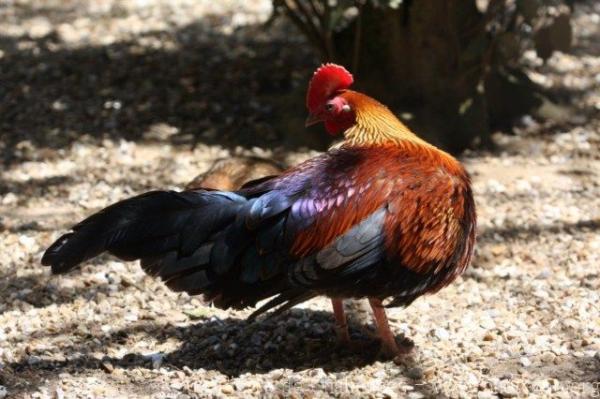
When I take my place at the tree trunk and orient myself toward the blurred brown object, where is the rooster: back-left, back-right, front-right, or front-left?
front-left

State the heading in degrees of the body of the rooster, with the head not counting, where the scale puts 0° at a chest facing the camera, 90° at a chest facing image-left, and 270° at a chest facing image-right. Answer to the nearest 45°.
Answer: approximately 270°

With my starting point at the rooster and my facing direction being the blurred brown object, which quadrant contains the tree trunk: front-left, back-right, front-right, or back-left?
front-right

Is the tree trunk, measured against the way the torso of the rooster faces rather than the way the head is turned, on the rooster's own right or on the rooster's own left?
on the rooster's own left

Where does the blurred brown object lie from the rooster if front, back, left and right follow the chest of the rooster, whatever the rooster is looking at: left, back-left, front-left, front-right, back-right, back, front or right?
left
